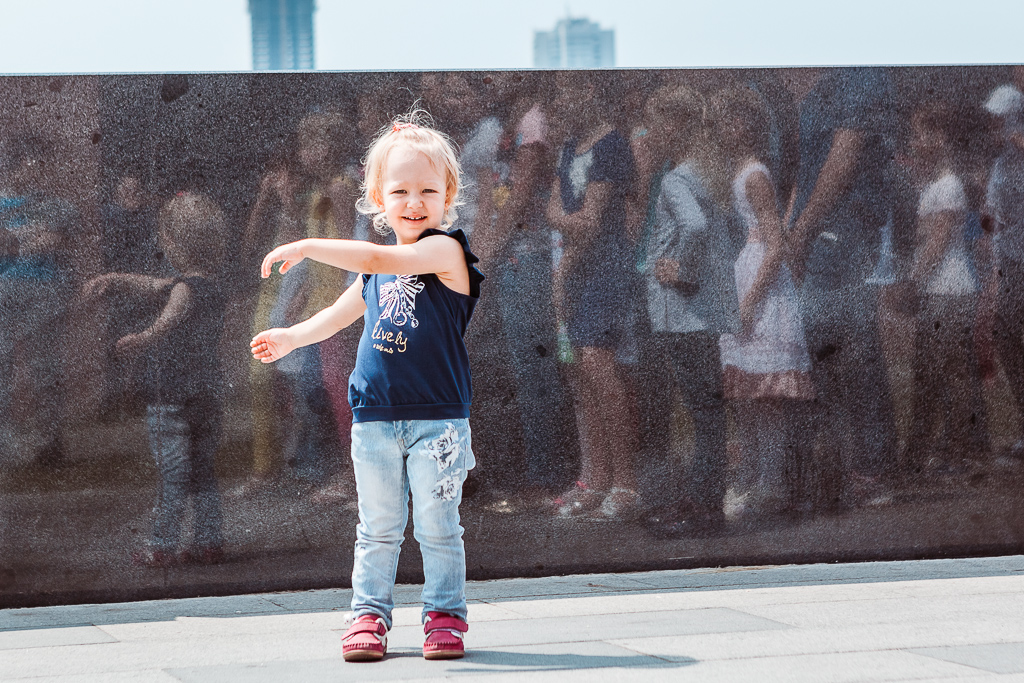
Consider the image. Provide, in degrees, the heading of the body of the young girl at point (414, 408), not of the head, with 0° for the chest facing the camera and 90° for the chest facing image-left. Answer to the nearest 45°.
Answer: approximately 0°
